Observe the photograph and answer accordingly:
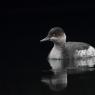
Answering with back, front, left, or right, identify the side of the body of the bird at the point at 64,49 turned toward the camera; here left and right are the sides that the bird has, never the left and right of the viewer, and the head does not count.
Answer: left
